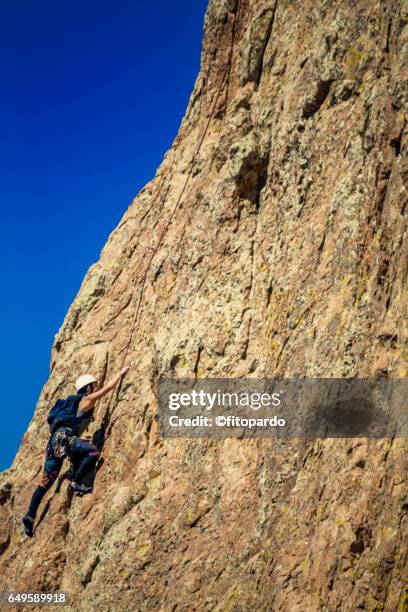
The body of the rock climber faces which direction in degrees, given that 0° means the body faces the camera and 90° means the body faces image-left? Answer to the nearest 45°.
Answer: approximately 270°
